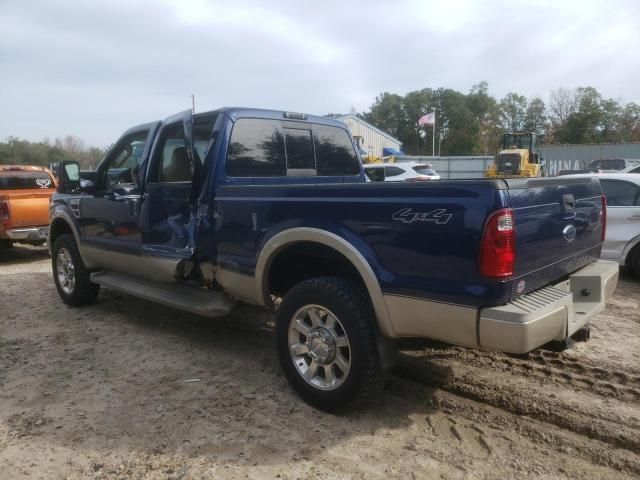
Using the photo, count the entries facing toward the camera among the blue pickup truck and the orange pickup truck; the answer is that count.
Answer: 0

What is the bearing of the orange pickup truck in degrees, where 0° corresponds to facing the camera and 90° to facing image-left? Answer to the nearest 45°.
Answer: approximately 135°

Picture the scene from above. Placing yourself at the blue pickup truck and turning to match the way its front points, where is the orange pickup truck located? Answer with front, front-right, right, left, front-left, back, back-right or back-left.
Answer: front

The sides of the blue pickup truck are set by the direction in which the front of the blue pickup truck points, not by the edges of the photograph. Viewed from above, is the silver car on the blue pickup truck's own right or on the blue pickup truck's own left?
on the blue pickup truck's own right

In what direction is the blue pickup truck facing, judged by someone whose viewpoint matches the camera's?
facing away from the viewer and to the left of the viewer

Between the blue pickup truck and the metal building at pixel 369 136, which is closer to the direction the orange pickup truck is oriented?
the metal building

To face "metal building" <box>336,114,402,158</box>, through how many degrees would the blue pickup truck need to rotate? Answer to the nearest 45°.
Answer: approximately 45° to its right

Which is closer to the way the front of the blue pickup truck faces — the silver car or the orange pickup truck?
the orange pickup truck

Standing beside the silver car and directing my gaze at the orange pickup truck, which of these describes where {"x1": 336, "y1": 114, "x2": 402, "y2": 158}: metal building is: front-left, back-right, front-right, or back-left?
front-right

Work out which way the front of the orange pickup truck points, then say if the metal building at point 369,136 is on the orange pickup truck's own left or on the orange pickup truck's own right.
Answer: on the orange pickup truck's own right

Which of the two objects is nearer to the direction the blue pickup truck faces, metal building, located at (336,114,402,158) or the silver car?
the metal building
